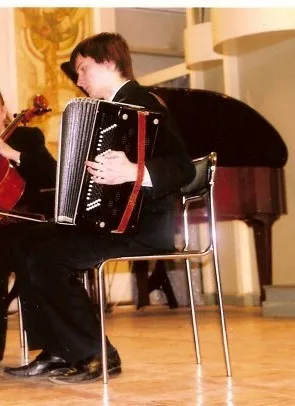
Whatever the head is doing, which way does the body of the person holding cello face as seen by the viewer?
toward the camera

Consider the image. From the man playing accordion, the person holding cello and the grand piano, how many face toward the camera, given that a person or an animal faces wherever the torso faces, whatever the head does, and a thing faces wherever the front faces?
1

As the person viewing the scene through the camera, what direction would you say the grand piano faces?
facing to the left of the viewer

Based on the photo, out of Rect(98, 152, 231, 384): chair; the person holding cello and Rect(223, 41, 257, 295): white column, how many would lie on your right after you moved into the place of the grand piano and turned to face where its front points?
1

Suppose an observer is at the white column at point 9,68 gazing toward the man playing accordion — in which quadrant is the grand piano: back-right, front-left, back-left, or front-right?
front-left

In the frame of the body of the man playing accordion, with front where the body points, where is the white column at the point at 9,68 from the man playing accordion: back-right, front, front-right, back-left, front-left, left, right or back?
right

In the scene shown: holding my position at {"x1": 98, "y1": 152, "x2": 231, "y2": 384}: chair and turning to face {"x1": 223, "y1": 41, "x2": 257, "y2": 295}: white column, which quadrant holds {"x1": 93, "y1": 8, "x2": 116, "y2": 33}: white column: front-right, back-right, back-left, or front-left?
front-left

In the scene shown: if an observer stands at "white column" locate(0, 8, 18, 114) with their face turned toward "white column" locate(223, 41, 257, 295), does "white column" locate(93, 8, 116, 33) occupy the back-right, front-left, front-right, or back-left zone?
front-left

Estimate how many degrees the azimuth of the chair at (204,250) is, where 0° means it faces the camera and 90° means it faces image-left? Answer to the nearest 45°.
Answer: approximately 90°
